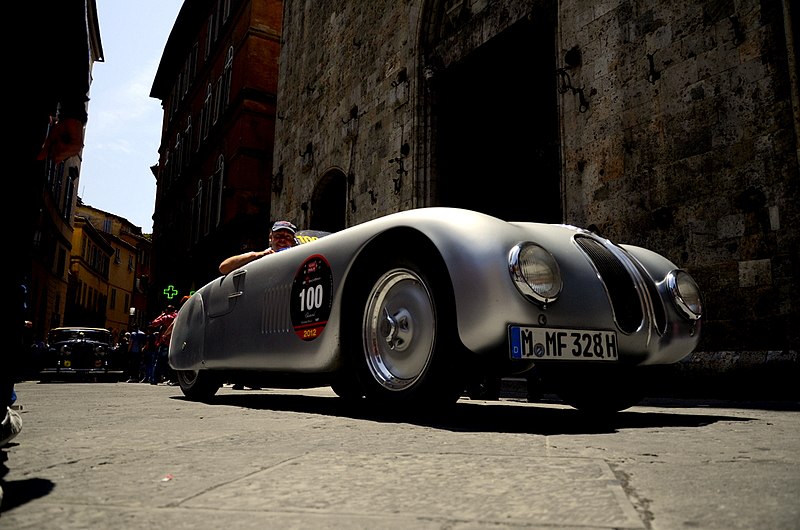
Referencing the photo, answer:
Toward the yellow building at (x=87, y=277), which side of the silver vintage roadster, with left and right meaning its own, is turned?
back

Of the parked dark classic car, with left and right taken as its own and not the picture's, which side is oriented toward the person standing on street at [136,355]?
left

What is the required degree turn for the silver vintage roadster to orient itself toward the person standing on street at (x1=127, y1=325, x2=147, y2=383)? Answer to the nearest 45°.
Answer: approximately 180°

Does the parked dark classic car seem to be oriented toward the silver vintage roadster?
yes

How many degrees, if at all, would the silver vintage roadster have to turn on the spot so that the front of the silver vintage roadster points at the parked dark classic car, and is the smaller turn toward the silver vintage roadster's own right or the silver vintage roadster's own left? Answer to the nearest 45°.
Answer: approximately 180°

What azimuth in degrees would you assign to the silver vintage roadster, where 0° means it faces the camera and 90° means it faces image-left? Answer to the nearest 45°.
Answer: approximately 315°

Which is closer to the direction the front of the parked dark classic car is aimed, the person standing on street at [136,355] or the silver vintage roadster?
the silver vintage roadster

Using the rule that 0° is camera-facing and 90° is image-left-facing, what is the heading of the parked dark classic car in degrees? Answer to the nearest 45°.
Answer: approximately 0°

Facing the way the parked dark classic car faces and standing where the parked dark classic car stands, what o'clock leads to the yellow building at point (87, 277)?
The yellow building is roughly at 6 o'clock from the parked dark classic car.
